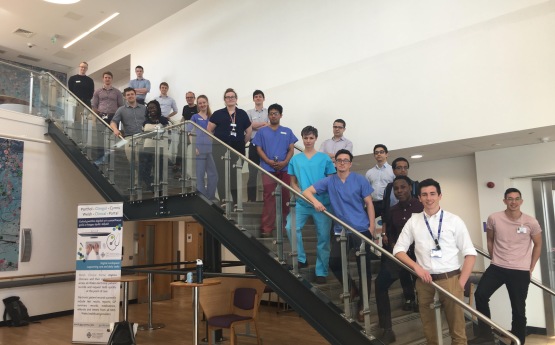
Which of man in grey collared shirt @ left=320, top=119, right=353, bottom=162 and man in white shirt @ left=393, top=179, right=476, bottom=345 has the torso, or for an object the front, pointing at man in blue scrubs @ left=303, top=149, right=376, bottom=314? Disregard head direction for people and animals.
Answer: the man in grey collared shirt

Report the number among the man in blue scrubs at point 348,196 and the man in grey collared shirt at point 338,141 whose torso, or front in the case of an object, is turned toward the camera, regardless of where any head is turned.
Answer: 2

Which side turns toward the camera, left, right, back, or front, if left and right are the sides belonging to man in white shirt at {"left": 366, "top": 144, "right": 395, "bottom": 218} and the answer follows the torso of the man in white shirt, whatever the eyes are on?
front

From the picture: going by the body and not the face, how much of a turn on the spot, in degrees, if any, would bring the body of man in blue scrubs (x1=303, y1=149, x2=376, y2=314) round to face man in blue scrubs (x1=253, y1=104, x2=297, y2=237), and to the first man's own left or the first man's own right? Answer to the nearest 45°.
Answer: approximately 135° to the first man's own right

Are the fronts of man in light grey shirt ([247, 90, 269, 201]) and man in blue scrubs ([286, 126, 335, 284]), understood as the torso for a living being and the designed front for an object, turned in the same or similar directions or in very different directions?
same or similar directions

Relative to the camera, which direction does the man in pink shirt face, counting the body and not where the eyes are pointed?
toward the camera

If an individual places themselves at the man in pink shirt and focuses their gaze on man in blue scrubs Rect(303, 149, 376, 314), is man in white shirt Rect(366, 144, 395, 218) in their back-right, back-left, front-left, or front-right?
front-right

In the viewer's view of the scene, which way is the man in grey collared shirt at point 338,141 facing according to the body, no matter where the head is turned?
toward the camera

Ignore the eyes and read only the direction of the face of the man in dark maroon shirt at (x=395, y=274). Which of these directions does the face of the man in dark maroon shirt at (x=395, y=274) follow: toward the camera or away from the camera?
toward the camera

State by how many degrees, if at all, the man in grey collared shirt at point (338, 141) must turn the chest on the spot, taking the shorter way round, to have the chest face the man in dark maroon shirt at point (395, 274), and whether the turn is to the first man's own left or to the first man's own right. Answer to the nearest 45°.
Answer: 0° — they already face them

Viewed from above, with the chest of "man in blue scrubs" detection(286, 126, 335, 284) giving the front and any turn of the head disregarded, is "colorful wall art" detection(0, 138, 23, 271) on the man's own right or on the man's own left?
on the man's own right

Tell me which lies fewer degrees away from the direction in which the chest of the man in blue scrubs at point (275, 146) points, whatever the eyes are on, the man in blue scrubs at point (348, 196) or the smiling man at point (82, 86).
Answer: the man in blue scrubs

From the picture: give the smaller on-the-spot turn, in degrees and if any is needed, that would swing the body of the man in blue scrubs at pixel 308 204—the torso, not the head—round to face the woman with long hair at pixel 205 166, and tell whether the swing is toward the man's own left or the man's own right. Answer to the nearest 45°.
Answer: approximately 135° to the man's own right

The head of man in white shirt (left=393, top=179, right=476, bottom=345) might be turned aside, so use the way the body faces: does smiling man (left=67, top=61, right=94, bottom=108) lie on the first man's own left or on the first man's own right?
on the first man's own right
